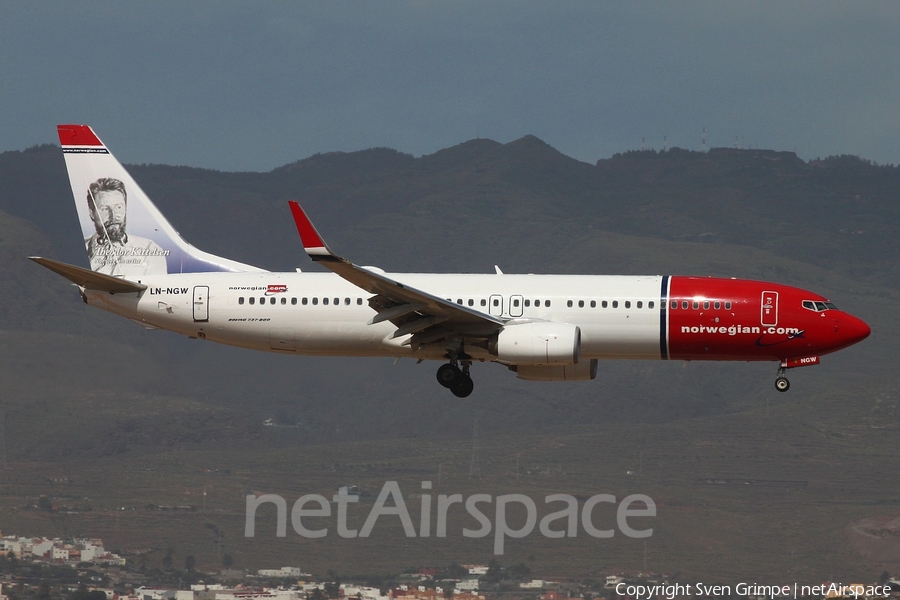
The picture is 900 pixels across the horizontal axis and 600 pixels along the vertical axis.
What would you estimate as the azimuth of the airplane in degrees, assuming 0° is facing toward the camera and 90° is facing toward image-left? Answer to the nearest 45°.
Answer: approximately 270°
